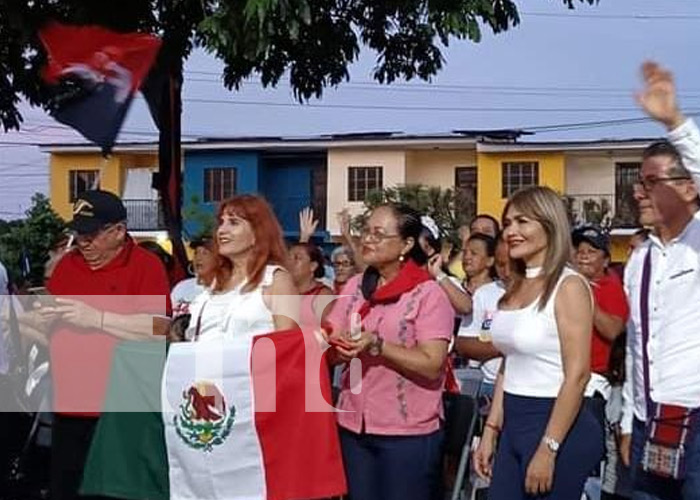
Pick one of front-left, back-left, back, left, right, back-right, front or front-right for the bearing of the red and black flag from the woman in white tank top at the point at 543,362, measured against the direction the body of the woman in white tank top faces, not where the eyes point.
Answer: right

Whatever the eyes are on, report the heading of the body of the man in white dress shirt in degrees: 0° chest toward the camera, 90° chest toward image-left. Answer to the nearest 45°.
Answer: approximately 45°

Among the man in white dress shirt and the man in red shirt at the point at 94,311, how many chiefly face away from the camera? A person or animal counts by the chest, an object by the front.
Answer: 0

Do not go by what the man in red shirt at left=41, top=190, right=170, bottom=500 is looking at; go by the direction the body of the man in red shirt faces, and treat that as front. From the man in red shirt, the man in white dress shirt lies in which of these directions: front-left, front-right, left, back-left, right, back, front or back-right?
left

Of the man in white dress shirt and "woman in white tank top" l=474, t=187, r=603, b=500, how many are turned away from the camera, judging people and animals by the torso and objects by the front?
0

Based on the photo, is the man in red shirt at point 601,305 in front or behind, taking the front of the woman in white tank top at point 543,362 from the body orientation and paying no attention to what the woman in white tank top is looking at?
behind

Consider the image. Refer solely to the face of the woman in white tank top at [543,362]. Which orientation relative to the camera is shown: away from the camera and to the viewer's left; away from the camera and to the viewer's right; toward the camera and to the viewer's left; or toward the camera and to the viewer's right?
toward the camera and to the viewer's left

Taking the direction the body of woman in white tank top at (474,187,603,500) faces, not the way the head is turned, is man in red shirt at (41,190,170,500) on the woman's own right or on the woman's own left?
on the woman's own right

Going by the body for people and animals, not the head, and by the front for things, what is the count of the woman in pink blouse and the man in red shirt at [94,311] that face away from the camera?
0

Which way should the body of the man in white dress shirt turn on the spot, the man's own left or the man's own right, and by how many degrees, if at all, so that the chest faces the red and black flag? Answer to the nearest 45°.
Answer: approximately 90° to the man's own right

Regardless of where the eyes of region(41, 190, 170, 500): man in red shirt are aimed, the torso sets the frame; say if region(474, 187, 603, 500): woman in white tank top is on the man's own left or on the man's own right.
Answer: on the man's own left
